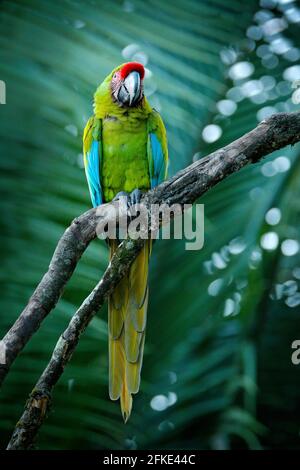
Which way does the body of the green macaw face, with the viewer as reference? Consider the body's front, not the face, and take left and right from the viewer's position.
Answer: facing the viewer
